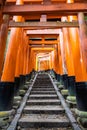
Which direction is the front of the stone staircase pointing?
toward the camera

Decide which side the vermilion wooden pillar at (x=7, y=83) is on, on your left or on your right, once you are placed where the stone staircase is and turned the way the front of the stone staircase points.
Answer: on your right

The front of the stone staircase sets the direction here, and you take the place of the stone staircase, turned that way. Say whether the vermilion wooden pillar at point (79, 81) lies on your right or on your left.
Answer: on your left
